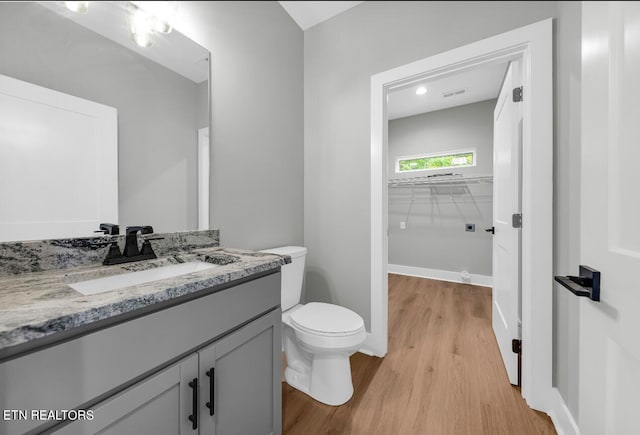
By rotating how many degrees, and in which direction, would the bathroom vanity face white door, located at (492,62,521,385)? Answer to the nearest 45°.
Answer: approximately 45° to its left

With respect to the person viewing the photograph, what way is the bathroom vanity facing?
facing the viewer and to the right of the viewer

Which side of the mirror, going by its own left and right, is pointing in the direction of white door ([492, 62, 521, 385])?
front

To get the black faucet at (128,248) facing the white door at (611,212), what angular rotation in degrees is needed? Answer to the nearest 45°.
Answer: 0° — it already faces it

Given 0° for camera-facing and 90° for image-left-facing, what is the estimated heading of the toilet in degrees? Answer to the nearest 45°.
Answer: approximately 315°

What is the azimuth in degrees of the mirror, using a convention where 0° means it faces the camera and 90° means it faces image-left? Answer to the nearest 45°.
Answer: approximately 315°

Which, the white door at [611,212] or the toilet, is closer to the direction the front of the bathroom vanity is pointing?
the white door

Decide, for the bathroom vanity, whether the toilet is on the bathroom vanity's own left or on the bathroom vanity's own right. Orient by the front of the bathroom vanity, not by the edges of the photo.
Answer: on the bathroom vanity's own left
